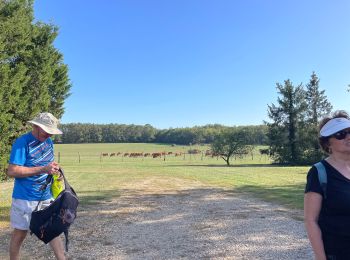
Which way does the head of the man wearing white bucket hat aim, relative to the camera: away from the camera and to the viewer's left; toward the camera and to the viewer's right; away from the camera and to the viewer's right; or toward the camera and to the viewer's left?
toward the camera and to the viewer's right

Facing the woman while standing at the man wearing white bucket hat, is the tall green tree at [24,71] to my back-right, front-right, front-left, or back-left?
back-left

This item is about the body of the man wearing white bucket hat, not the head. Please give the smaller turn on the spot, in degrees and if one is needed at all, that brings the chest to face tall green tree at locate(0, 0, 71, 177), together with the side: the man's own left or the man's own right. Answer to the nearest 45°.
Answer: approximately 135° to the man's own left

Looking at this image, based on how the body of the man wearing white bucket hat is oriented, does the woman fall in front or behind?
in front
